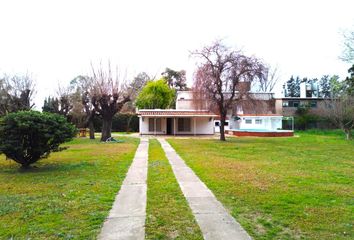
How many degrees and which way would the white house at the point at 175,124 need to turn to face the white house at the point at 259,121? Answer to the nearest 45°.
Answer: approximately 90° to its left

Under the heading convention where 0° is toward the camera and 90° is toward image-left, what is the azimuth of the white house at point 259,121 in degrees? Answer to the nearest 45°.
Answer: approximately 0°

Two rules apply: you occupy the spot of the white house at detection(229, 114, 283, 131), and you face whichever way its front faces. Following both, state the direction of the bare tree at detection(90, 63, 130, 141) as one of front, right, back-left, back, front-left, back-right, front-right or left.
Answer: front-right

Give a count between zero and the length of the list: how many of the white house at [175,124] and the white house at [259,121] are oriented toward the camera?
2

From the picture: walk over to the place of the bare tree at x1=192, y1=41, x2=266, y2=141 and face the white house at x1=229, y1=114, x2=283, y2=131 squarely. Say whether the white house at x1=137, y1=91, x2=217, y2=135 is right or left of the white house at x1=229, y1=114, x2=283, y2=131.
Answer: left

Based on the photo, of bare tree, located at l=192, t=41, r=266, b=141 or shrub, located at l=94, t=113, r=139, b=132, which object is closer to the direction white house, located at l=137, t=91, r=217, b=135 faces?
the bare tree

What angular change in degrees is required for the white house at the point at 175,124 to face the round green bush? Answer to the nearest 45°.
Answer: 0° — it already faces it

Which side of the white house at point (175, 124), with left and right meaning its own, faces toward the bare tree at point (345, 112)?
left

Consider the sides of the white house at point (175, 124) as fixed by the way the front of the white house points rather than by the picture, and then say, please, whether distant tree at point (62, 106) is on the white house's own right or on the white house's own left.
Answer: on the white house's own right

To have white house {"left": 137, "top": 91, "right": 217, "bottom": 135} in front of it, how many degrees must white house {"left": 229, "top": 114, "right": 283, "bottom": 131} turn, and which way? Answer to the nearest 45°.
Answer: approximately 45° to its right
